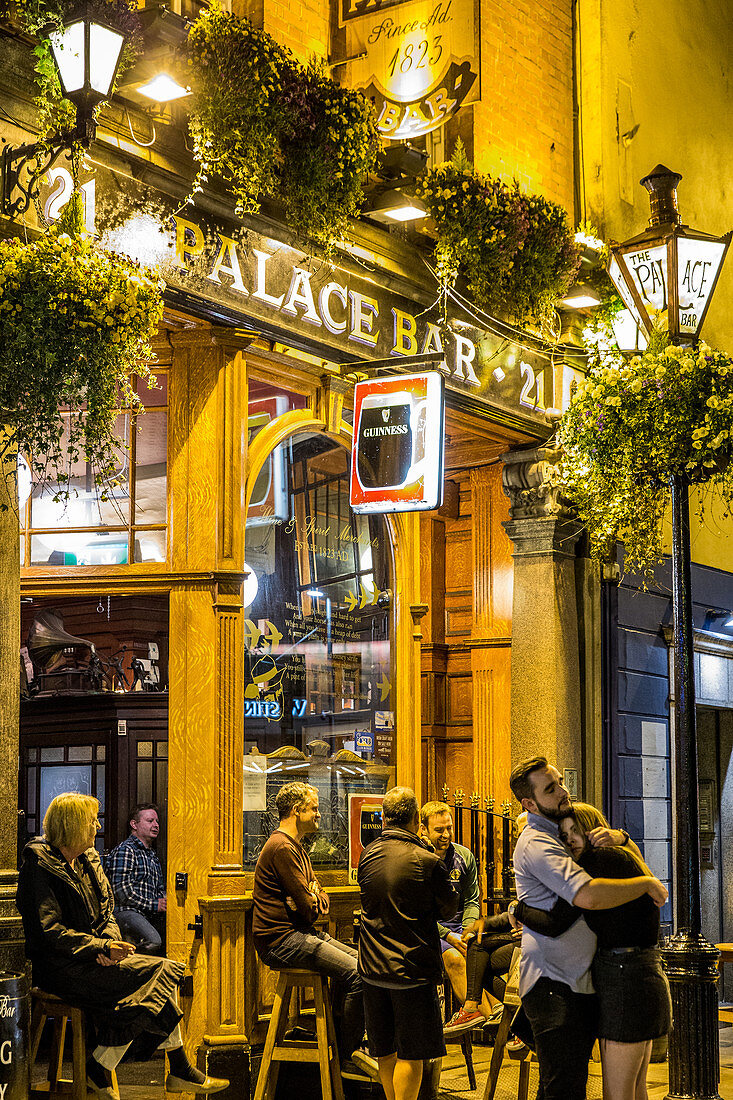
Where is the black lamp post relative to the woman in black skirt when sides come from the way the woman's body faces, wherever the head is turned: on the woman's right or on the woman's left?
on the woman's right

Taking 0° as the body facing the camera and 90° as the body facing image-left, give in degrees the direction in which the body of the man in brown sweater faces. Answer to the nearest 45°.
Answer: approximately 270°

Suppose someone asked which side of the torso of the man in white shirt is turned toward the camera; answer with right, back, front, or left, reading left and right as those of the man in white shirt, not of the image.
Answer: right

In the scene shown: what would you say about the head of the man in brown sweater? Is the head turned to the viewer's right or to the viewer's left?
to the viewer's right

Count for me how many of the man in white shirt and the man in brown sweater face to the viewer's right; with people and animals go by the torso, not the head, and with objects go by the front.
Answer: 2

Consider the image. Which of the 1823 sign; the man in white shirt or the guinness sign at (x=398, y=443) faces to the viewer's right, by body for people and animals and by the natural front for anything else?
the man in white shirt

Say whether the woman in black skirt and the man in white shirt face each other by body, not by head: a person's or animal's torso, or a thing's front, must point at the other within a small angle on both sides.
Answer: yes

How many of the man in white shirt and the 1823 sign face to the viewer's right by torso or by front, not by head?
1

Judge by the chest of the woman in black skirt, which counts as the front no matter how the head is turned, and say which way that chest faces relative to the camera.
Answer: to the viewer's left
